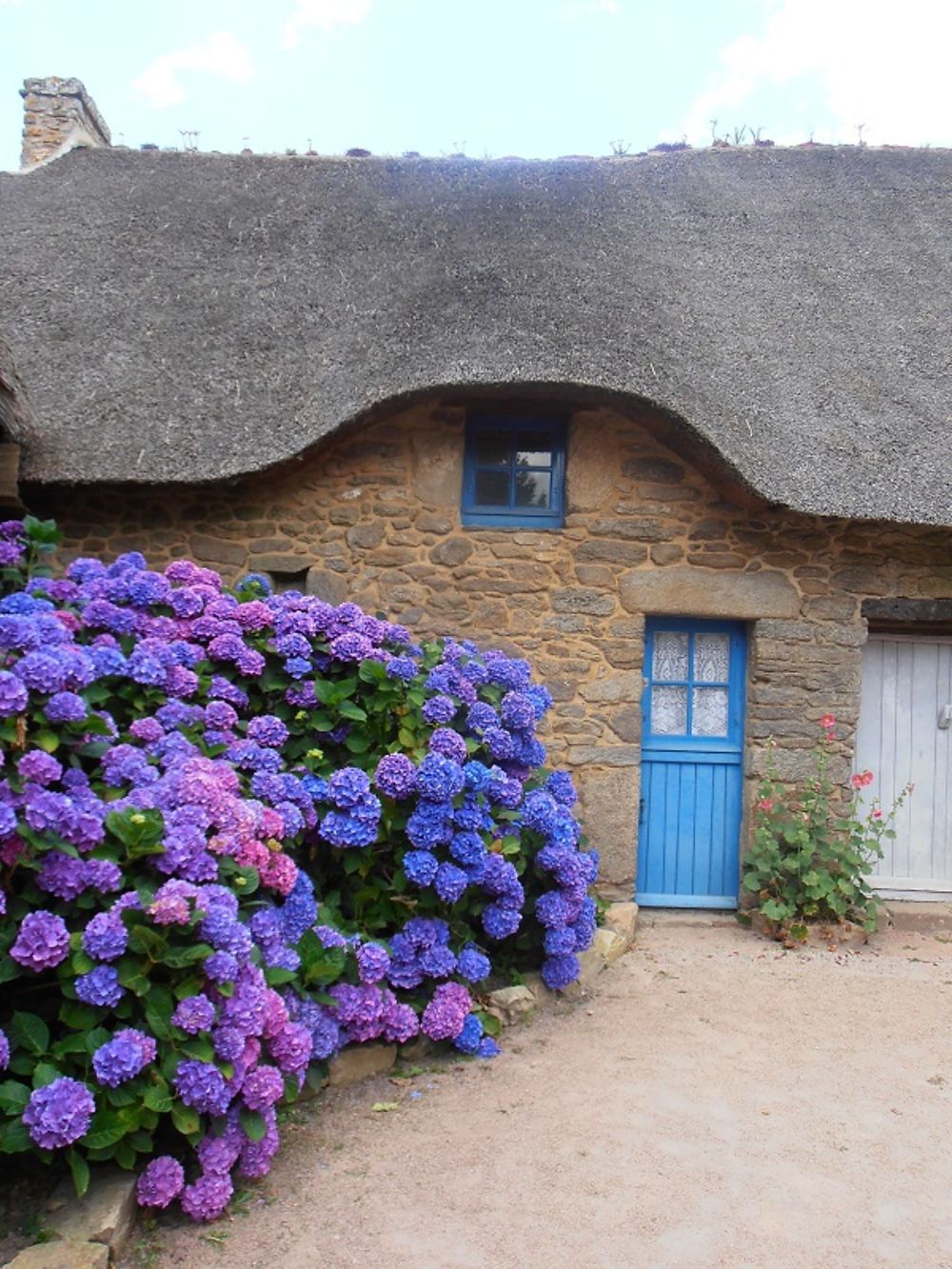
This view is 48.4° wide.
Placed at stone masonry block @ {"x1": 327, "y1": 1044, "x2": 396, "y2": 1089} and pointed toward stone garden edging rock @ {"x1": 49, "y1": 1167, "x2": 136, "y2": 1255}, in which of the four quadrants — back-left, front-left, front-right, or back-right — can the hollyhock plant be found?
back-left

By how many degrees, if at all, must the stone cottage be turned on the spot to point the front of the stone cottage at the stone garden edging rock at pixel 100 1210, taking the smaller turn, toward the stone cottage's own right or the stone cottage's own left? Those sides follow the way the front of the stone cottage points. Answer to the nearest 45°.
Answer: approximately 45° to the stone cottage's own right

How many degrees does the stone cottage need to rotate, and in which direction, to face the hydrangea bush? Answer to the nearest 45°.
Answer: approximately 45° to its right

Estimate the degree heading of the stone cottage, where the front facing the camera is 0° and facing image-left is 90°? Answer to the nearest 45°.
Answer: approximately 0°
